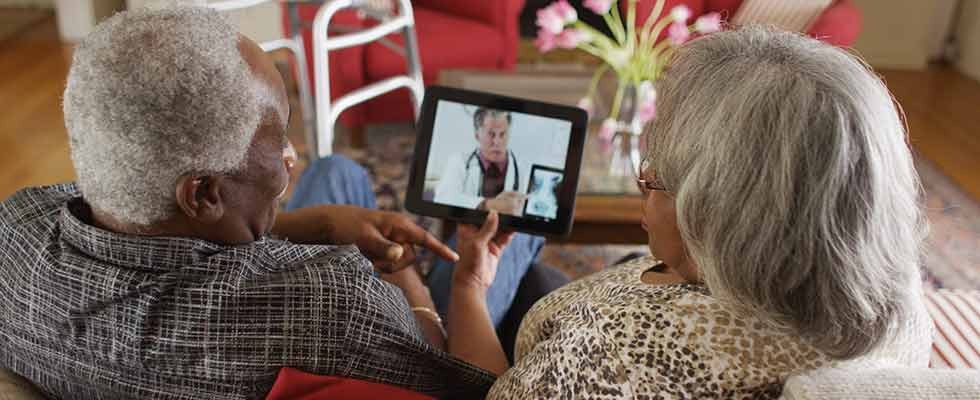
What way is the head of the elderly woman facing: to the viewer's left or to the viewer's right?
to the viewer's left

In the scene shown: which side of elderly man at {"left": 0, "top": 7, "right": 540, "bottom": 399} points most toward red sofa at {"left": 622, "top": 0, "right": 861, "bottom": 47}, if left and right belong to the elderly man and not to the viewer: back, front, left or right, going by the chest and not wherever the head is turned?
front

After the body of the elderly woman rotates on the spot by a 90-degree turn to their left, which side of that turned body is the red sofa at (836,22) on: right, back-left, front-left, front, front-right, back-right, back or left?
back-right

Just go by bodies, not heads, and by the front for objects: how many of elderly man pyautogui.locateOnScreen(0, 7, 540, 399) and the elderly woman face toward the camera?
0

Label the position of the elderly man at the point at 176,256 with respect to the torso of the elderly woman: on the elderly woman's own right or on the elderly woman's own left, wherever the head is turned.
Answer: on the elderly woman's own left

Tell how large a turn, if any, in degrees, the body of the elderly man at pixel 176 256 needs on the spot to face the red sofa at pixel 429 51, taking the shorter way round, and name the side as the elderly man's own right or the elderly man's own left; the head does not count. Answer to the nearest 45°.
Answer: approximately 45° to the elderly man's own left

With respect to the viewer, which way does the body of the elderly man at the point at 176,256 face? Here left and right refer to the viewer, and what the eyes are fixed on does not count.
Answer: facing away from the viewer and to the right of the viewer

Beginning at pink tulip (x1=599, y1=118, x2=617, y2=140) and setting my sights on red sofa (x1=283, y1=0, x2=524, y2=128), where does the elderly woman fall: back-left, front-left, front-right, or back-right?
back-left

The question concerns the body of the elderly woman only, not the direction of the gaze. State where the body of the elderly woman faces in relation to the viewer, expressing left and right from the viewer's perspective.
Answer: facing away from the viewer and to the left of the viewer

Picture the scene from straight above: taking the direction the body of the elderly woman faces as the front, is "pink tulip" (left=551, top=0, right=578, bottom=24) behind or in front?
in front

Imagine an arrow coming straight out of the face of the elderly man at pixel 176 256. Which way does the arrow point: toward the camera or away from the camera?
away from the camera

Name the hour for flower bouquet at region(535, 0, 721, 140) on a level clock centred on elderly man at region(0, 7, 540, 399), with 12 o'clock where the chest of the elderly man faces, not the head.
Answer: The flower bouquet is roughly at 12 o'clock from the elderly man.

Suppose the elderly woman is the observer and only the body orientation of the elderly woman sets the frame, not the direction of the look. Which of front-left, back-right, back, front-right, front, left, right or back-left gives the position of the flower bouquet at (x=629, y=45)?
front-right
